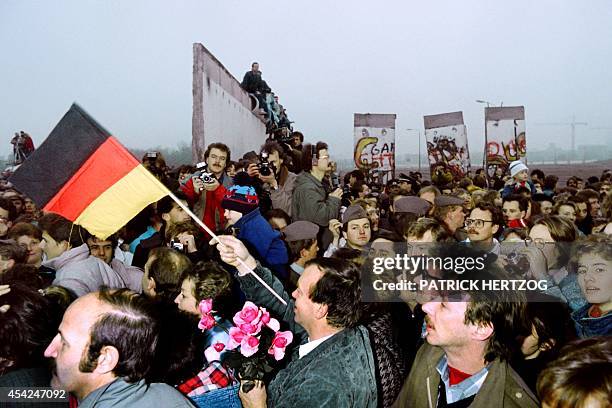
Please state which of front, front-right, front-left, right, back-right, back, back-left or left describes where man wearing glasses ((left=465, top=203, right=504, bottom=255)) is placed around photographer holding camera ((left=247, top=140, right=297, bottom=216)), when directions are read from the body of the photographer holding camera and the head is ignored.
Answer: left

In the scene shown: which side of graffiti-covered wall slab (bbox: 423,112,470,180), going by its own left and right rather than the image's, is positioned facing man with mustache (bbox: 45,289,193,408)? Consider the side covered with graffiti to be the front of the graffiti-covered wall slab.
front

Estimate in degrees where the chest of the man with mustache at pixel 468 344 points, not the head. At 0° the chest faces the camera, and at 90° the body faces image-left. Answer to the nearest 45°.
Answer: approximately 45°

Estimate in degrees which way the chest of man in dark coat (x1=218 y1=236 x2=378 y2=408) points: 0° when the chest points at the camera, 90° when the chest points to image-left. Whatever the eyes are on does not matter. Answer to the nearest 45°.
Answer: approximately 90°

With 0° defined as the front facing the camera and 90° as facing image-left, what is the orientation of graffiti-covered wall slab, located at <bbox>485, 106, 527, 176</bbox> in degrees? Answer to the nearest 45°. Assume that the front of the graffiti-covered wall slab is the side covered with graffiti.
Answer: approximately 0°

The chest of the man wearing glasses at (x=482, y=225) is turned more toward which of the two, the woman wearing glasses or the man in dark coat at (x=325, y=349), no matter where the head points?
the man in dark coat
